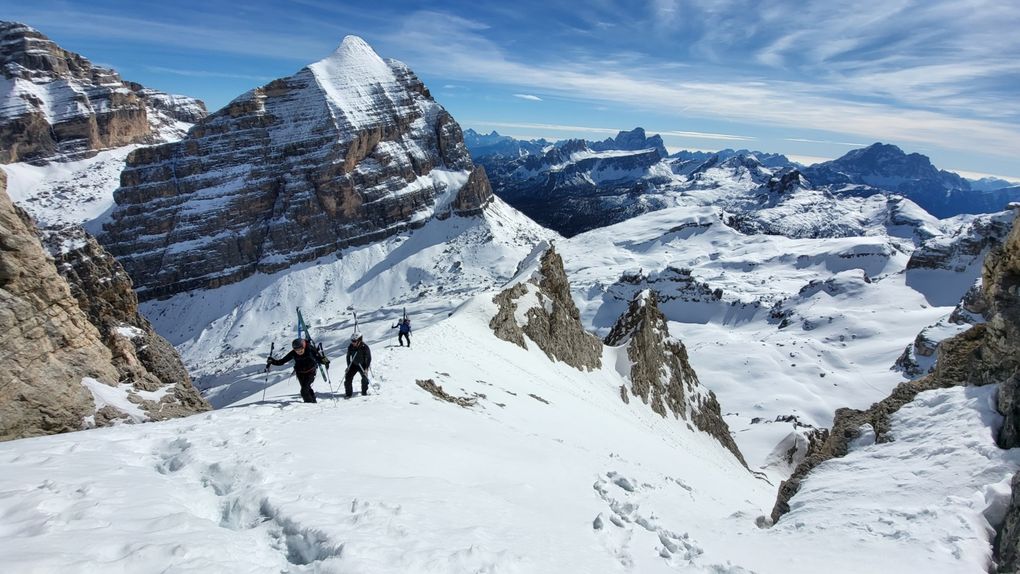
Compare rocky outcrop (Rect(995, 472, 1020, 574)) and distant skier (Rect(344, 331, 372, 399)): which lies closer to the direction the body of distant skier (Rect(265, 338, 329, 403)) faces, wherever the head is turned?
the rocky outcrop

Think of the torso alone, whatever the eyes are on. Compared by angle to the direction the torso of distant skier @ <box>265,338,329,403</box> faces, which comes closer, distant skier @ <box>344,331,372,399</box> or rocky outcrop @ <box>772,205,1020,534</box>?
the rocky outcrop

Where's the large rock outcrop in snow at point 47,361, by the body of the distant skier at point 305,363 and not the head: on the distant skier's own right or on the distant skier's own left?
on the distant skier's own right

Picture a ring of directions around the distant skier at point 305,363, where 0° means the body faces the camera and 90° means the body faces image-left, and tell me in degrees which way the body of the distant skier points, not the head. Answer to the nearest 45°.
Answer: approximately 0°

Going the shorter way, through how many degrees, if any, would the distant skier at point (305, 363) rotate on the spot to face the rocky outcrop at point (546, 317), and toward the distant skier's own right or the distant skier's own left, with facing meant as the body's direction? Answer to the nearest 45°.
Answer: approximately 135° to the distant skier's own left

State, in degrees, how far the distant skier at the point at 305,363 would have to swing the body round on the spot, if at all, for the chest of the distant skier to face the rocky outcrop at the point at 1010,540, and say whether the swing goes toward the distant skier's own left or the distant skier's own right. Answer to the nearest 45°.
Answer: approximately 45° to the distant skier's own left

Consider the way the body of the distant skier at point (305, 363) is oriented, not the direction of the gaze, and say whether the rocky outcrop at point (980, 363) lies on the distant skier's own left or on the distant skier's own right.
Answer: on the distant skier's own left
